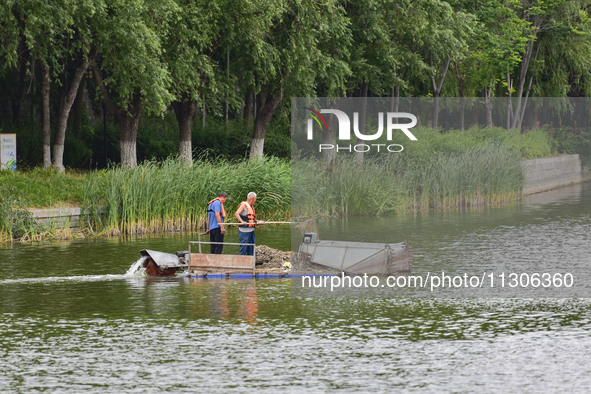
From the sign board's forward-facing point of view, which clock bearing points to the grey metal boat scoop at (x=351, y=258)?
The grey metal boat scoop is roughly at 11 o'clock from the sign board.

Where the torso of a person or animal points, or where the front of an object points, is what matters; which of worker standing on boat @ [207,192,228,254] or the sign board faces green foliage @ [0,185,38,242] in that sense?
the sign board

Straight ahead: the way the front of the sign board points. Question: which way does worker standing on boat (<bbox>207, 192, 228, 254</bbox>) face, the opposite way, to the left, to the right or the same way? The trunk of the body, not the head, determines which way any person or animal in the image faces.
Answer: to the left

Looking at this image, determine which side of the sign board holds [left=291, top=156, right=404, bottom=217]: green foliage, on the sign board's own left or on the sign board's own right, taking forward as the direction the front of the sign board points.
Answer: on the sign board's own left

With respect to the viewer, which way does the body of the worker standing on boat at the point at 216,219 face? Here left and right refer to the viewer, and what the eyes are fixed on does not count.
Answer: facing to the right of the viewer

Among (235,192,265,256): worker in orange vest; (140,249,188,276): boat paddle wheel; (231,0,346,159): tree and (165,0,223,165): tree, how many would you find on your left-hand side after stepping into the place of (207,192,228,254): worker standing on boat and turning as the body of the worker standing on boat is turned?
2

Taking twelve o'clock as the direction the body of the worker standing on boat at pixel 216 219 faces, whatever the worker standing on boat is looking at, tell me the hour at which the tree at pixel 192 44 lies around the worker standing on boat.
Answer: The tree is roughly at 9 o'clock from the worker standing on boat.

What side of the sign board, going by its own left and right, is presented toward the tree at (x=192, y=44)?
left

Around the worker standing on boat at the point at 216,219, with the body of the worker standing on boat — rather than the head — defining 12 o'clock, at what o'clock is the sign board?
The sign board is roughly at 8 o'clock from the worker standing on boat.

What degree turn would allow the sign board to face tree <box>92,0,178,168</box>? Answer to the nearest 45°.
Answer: approximately 45° to its left

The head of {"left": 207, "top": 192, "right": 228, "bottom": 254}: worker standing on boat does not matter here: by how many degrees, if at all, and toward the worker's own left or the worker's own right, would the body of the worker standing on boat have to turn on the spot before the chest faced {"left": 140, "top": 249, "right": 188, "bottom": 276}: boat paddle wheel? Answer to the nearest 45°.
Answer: approximately 135° to the worker's own right

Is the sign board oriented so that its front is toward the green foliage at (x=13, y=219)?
yes
